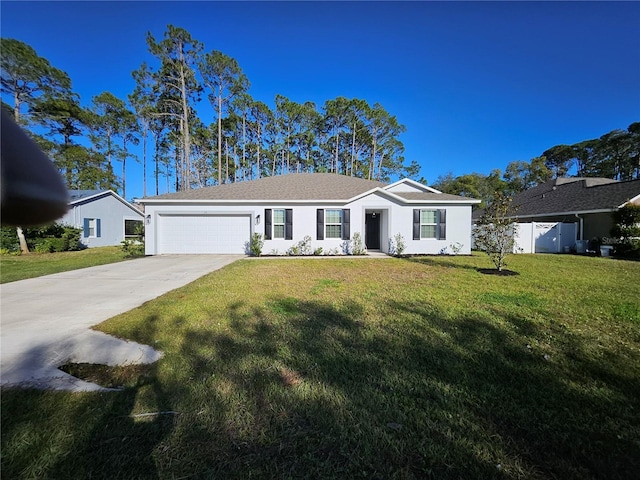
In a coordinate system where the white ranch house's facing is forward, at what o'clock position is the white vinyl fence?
The white vinyl fence is roughly at 9 o'clock from the white ranch house.

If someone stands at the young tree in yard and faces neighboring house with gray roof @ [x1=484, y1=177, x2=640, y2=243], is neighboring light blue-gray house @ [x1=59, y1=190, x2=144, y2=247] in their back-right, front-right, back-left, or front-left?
back-left

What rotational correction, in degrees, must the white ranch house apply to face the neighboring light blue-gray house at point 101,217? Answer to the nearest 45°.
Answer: approximately 135° to its right

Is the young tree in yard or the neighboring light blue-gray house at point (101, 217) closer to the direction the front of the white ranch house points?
the young tree in yard

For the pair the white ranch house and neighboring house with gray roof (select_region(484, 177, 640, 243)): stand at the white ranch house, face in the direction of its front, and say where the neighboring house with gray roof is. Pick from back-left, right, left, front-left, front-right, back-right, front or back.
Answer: left

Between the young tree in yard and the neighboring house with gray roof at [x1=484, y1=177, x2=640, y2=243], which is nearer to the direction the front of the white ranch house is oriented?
the young tree in yard

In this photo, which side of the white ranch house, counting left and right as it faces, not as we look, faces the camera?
front

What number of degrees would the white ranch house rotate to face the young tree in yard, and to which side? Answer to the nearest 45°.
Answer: approximately 45° to its left

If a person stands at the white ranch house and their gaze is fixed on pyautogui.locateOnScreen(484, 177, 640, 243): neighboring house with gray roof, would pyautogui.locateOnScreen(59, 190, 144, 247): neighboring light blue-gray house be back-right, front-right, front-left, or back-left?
back-left

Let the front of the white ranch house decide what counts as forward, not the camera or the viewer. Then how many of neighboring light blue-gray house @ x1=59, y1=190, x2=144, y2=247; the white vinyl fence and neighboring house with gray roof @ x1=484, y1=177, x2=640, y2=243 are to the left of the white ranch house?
2
